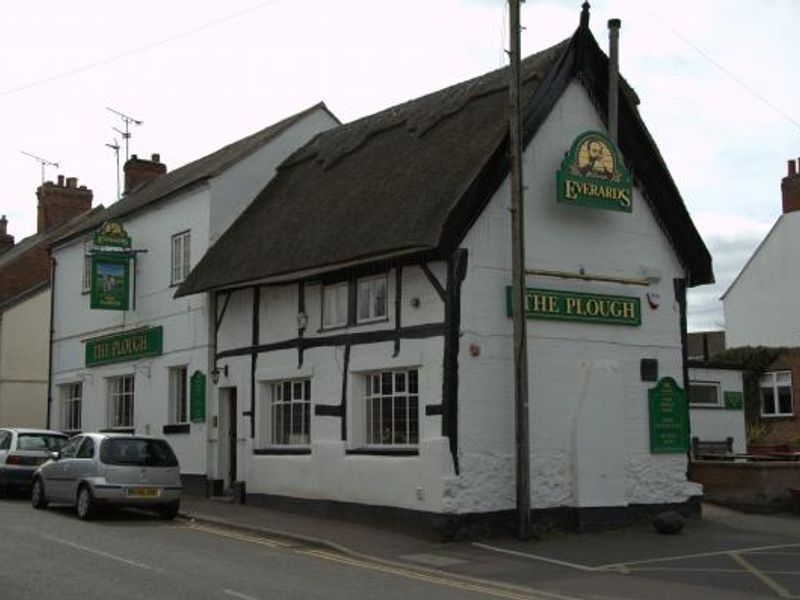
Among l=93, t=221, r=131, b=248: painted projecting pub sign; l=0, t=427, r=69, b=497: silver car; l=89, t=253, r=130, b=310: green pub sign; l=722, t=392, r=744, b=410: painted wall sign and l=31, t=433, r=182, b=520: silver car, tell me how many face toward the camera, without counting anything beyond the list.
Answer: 3

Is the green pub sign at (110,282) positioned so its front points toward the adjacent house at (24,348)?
no

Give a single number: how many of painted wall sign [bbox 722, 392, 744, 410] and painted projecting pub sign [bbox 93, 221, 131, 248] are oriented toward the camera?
2

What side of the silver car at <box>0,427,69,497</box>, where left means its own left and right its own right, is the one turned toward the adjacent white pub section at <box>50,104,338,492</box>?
right

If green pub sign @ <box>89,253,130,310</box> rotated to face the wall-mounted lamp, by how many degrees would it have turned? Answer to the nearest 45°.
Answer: approximately 45° to its left

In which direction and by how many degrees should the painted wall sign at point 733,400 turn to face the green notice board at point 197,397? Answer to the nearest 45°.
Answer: approximately 45° to its right

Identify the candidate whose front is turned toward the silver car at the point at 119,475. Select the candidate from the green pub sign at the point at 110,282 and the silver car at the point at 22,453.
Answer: the green pub sign

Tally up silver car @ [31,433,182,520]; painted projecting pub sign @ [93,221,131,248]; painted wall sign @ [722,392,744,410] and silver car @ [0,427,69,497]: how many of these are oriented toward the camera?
2

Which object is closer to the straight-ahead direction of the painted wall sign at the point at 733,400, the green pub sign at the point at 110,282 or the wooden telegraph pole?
the wooden telegraph pole

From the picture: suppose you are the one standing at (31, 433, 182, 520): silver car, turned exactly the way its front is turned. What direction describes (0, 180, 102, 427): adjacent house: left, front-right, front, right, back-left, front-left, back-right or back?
front-right

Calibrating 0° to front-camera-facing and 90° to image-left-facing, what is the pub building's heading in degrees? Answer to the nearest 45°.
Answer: approximately 45°

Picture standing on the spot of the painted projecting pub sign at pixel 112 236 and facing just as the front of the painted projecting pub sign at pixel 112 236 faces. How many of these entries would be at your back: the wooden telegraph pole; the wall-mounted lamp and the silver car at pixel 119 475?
0

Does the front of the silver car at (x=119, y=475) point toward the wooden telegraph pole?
no

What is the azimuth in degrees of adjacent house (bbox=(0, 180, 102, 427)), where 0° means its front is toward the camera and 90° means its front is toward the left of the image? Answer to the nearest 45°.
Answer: approximately 45°

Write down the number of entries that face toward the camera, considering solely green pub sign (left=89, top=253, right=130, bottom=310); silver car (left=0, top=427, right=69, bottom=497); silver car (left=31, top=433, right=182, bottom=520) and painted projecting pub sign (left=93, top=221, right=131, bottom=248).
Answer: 2

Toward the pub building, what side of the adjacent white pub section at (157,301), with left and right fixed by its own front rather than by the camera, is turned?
left

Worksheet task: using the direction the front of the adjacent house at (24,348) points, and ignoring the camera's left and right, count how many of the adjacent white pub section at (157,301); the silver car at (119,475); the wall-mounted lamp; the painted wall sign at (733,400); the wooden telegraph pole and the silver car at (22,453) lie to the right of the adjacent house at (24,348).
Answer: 0

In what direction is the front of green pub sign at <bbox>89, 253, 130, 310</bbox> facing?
toward the camera

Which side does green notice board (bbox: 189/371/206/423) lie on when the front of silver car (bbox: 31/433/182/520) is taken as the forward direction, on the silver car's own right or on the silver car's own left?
on the silver car's own right

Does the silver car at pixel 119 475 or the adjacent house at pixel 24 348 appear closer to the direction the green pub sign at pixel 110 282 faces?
the silver car

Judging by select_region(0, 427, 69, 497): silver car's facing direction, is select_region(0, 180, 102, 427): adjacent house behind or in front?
in front
